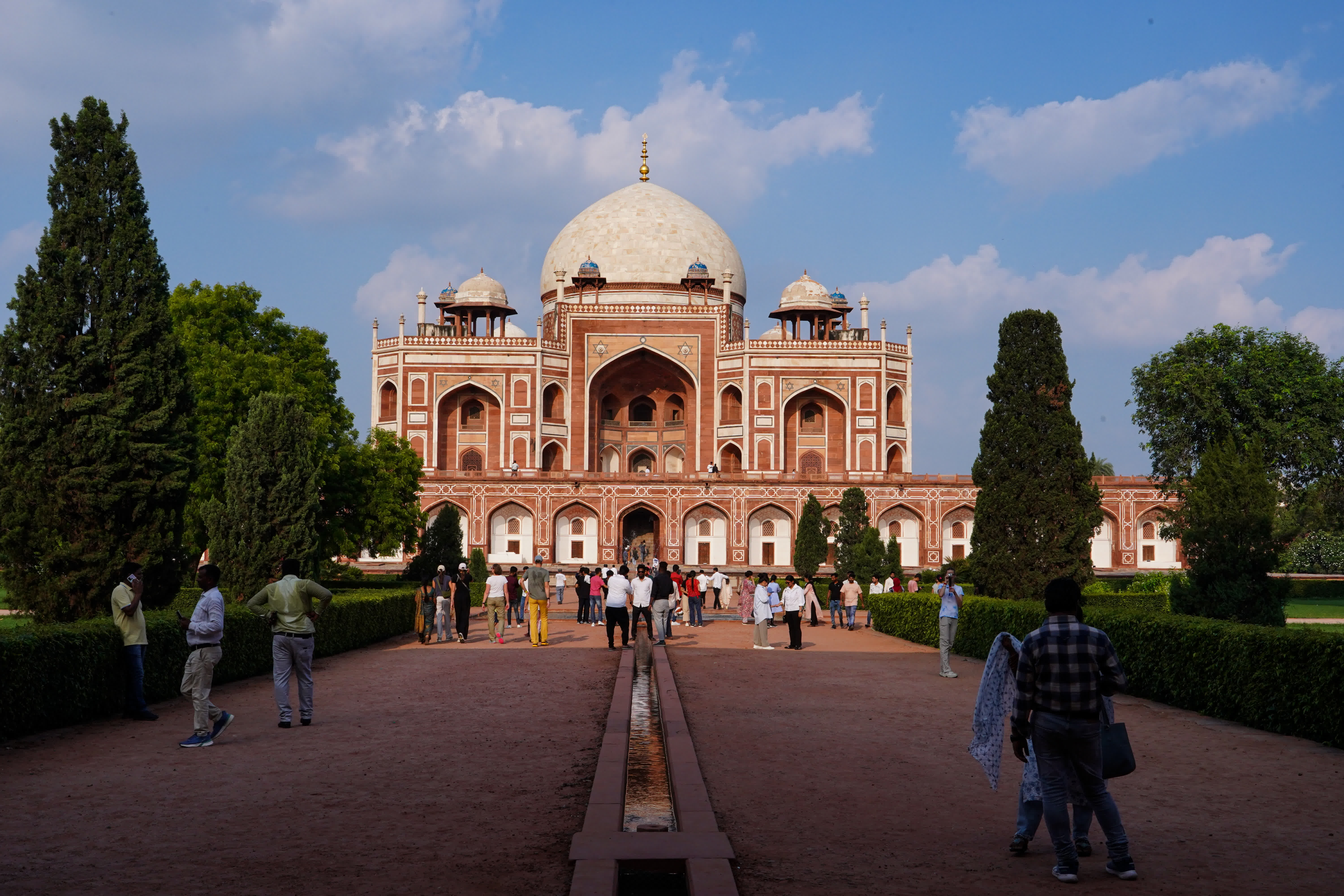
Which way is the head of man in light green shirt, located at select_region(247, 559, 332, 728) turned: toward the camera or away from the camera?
away from the camera

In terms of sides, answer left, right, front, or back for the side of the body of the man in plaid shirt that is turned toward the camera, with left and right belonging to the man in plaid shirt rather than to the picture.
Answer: back

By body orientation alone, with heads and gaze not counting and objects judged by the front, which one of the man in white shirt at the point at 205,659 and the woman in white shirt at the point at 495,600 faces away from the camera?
the woman in white shirt at the point at 495,600

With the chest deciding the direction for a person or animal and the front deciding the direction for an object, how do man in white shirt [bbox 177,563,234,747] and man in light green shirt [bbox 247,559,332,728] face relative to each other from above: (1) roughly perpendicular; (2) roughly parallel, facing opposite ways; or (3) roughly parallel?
roughly perpendicular

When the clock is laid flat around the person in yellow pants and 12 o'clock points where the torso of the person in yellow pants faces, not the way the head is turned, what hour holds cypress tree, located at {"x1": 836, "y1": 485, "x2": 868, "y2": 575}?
The cypress tree is roughly at 1 o'clock from the person in yellow pants.

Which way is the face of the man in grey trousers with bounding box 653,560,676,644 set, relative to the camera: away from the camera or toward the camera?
away from the camera

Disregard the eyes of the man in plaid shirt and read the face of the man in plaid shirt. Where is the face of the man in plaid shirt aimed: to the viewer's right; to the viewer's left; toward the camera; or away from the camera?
away from the camera

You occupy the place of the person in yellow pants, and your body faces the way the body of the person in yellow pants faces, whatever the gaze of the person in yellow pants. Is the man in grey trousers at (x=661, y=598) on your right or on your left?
on your right

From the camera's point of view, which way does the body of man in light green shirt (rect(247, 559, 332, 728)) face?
away from the camera
